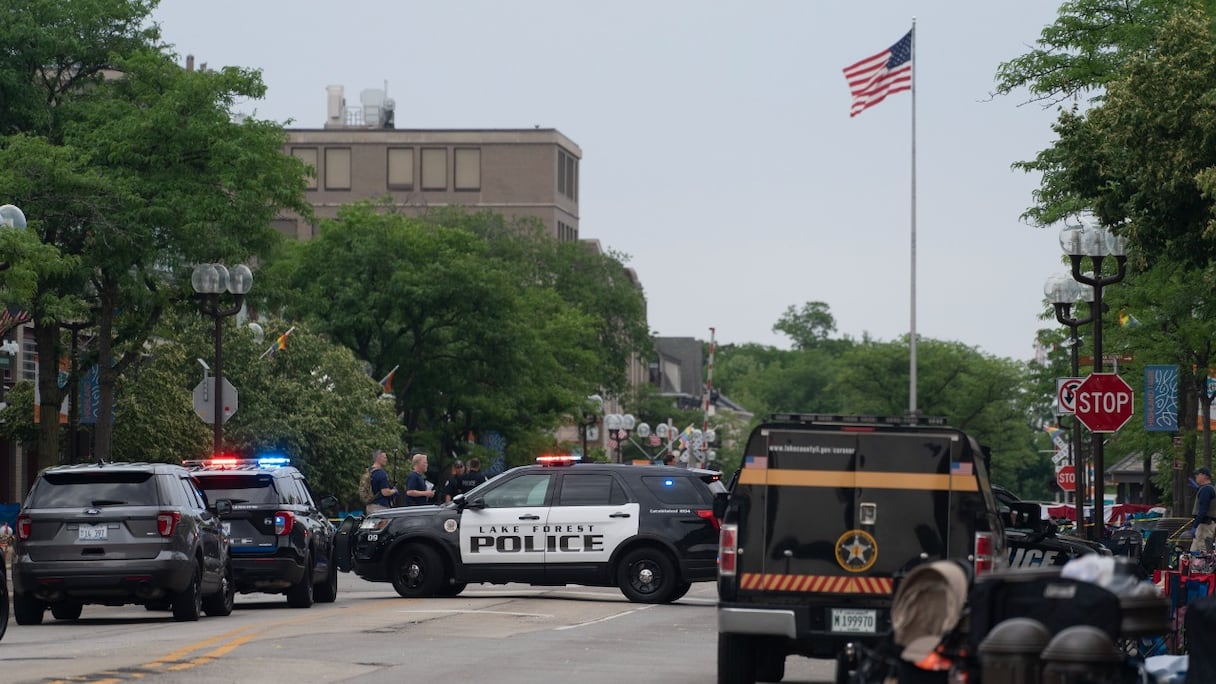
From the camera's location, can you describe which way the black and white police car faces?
facing to the left of the viewer

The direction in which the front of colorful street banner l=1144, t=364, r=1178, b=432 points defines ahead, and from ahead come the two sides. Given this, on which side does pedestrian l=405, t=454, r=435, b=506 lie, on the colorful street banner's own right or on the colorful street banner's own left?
on the colorful street banner's own right

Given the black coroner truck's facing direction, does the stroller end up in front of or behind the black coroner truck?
behind

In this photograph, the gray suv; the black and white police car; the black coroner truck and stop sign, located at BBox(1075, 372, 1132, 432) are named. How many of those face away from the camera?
2

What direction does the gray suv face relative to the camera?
away from the camera

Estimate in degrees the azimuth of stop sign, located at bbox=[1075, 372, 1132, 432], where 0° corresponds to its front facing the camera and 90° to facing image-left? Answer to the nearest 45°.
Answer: approximately 0°

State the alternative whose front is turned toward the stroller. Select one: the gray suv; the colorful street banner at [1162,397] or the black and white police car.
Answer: the colorful street banner

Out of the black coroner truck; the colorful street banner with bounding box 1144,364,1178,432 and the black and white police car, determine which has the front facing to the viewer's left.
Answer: the black and white police car

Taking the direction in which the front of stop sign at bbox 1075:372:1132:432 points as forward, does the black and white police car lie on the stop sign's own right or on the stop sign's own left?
on the stop sign's own right

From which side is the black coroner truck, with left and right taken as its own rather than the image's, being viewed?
back

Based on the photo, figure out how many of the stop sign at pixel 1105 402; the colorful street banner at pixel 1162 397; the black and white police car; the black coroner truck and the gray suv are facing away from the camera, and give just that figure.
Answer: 2

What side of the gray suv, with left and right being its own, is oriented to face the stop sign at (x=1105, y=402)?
right

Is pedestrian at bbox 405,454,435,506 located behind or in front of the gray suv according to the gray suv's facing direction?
in front

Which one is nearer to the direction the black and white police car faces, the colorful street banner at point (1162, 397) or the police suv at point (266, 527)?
the police suv

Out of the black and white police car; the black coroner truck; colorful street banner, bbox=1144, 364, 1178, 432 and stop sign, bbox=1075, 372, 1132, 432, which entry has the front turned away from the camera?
the black coroner truck

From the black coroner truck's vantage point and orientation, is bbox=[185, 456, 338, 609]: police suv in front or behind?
in front

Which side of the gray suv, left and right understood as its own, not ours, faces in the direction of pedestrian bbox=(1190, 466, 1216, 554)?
right
